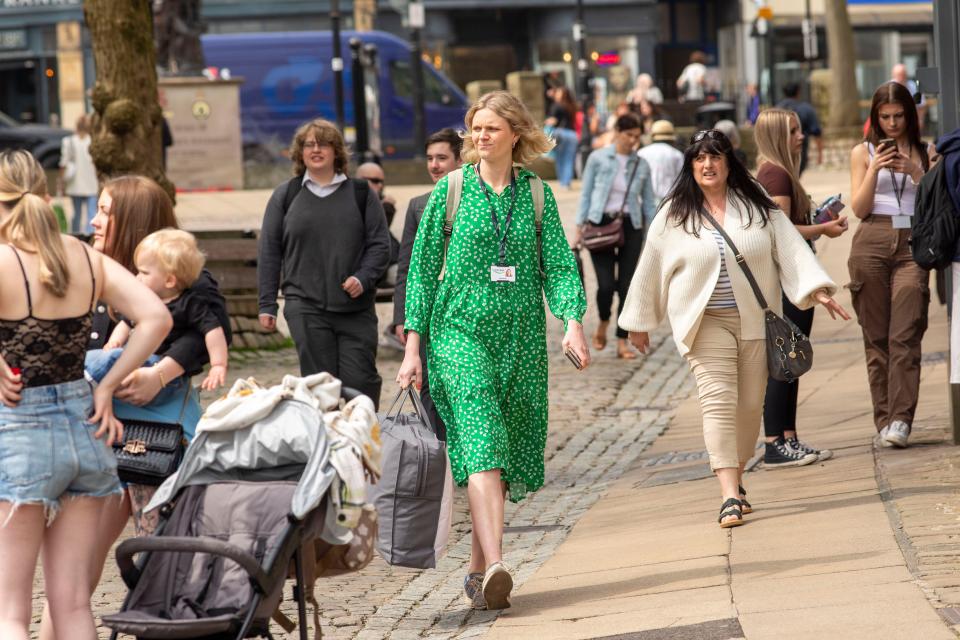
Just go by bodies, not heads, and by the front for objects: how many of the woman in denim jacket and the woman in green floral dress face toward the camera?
2

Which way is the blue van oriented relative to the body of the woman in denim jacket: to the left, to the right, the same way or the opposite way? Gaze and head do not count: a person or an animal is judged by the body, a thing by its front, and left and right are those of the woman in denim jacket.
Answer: to the left

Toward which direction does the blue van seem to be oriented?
to the viewer's right

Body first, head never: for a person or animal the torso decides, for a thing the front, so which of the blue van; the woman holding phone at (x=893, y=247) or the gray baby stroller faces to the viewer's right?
the blue van

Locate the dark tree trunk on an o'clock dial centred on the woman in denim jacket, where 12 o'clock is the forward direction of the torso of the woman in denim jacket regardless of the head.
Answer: The dark tree trunk is roughly at 3 o'clock from the woman in denim jacket.
